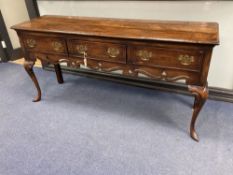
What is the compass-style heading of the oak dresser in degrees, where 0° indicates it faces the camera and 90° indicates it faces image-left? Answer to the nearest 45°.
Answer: approximately 45°
